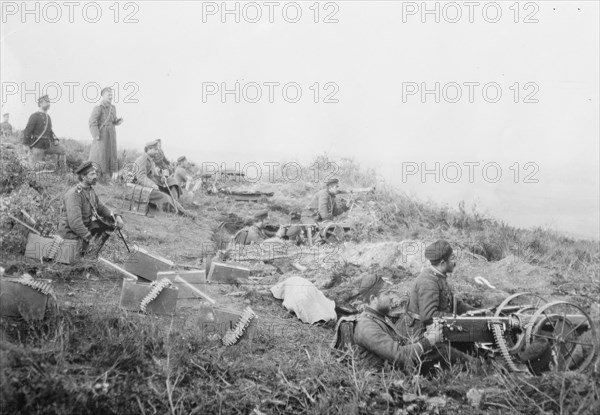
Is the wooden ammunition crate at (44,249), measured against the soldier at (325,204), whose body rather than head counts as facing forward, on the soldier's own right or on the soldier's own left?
on the soldier's own right

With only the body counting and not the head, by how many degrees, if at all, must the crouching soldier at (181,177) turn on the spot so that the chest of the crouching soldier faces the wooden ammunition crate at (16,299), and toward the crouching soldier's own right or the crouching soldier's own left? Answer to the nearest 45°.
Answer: approximately 90° to the crouching soldier's own right

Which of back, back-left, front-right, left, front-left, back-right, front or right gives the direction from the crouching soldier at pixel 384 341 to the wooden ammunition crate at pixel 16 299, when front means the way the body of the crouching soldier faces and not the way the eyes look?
back

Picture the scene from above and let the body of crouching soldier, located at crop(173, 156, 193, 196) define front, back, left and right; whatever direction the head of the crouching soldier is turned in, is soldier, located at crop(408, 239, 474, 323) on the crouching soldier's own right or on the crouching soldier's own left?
on the crouching soldier's own right

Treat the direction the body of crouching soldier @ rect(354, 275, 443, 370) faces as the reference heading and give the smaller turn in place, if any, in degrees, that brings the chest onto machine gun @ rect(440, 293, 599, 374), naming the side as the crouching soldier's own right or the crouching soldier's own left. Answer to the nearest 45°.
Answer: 0° — they already face it

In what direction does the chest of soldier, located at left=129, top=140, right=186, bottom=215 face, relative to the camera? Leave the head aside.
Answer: to the viewer's right

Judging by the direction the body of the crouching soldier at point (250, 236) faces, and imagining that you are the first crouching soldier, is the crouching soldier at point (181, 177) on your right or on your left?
on your left

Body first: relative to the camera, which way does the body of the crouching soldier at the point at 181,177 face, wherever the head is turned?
to the viewer's right

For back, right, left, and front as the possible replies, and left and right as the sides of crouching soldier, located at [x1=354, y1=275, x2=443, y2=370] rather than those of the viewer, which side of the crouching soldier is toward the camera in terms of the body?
right

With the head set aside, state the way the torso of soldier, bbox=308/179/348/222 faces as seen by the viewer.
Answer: to the viewer's right
